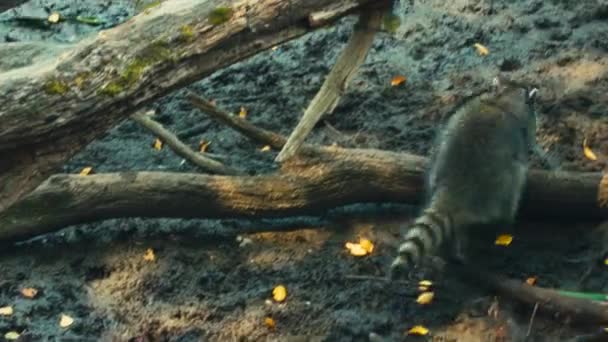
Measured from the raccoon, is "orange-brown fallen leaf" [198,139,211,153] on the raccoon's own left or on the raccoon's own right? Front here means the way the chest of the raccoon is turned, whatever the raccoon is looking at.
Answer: on the raccoon's own left

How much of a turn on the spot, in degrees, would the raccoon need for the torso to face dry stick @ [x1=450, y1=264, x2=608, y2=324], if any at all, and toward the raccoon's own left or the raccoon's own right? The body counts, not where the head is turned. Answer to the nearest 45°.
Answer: approximately 90° to the raccoon's own right

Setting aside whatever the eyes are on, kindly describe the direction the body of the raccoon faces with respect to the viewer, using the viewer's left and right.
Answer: facing away from the viewer and to the right of the viewer

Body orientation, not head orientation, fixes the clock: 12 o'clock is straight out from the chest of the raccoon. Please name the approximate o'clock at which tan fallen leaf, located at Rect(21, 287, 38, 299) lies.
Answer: The tan fallen leaf is roughly at 7 o'clock from the raccoon.

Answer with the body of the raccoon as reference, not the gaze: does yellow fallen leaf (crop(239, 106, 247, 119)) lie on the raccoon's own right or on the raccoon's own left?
on the raccoon's own left

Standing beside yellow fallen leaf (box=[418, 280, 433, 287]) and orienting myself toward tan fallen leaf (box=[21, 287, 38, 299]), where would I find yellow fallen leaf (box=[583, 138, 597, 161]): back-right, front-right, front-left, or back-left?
back-right

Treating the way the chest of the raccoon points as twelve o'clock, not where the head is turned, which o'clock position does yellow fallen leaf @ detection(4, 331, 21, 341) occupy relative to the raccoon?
The yellow fallen leaf is roughly at 7 o'clock from the raccoon.

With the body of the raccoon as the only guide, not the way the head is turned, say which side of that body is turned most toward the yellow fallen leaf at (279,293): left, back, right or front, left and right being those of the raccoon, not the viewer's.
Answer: back
